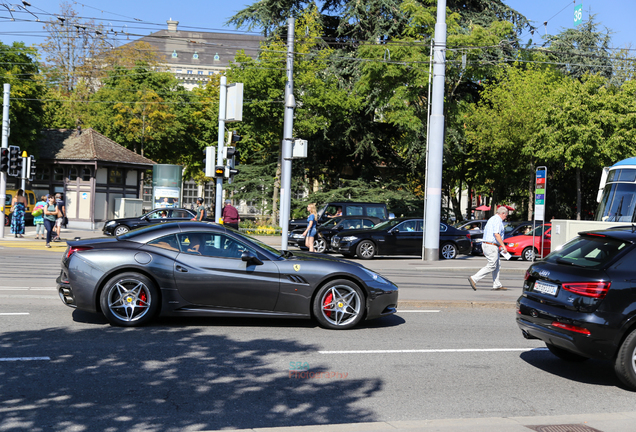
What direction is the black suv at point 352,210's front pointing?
to the viewer's left

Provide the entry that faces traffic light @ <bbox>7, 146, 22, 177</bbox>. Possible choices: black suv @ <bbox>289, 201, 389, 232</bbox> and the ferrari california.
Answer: the black suv

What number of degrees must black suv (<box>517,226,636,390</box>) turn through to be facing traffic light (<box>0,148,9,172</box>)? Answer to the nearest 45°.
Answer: approximately 90° to its left

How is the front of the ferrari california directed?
to the viewer's right

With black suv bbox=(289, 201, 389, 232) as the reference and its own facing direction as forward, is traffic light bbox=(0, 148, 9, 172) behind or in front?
in front

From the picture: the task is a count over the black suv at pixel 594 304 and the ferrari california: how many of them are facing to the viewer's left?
0

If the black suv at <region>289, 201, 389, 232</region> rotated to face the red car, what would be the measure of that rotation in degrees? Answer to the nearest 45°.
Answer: approximately 180°
